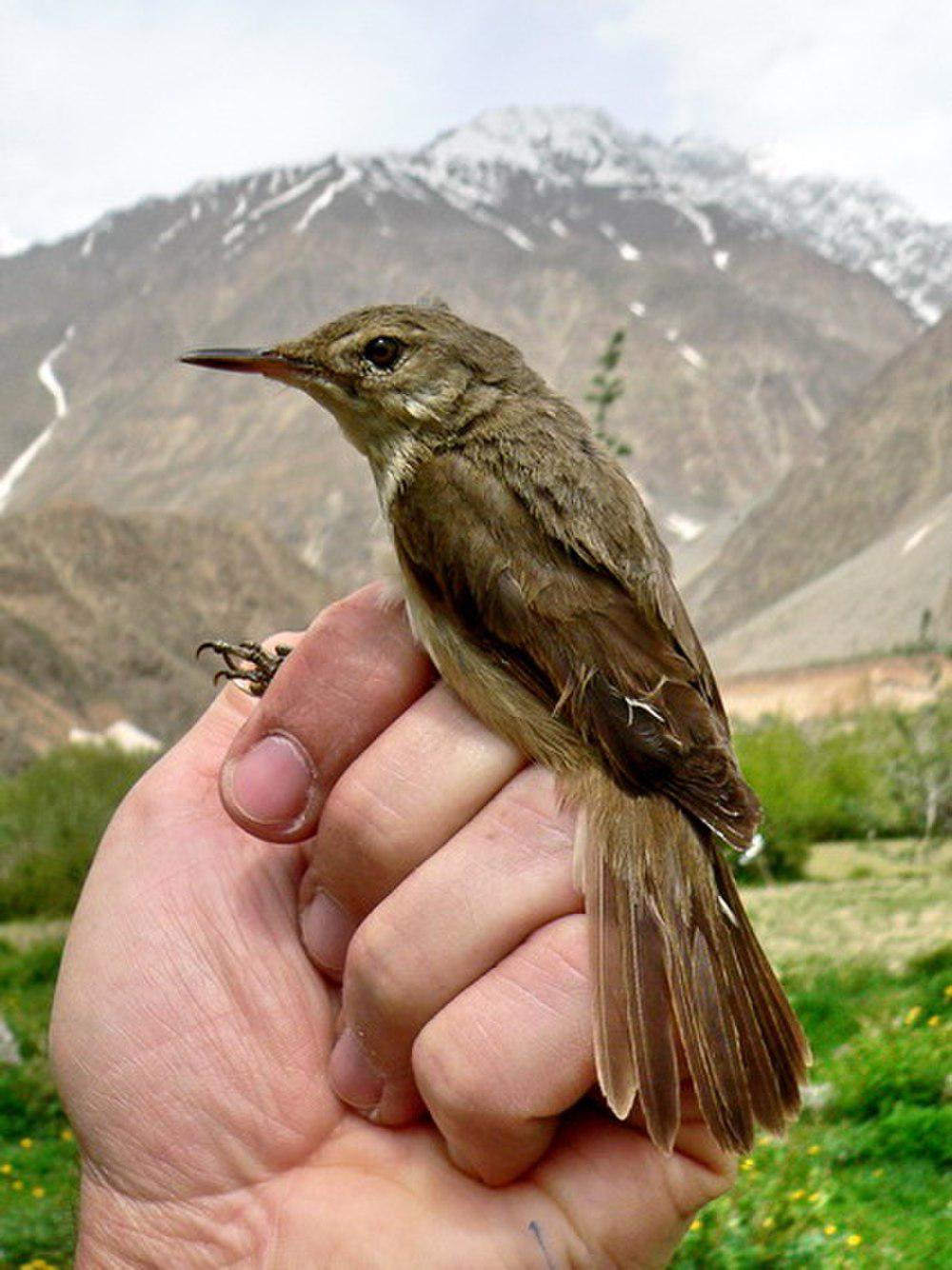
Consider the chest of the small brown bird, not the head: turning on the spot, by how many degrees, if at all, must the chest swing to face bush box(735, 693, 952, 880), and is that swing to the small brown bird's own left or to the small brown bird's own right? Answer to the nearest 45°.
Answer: approximately 90° to the small brown bird's own right

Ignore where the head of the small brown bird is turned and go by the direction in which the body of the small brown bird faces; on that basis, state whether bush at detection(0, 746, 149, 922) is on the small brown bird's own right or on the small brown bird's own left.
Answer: on the small brown bird's own right

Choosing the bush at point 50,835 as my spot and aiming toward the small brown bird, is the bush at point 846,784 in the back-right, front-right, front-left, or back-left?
front-left

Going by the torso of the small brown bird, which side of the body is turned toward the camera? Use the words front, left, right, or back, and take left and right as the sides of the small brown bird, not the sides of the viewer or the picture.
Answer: left
